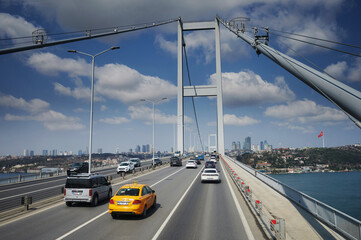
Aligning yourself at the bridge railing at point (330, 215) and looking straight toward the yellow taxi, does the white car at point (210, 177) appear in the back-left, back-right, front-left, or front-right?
front-right

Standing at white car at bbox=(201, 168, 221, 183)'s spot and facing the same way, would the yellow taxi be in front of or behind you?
behind

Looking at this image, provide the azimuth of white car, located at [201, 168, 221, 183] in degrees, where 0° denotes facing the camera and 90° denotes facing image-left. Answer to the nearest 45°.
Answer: approximately 180°

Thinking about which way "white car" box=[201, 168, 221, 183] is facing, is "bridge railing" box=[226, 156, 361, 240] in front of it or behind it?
behind

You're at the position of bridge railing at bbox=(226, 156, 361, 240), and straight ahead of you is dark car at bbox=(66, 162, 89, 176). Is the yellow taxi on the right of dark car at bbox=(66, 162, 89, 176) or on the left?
left
